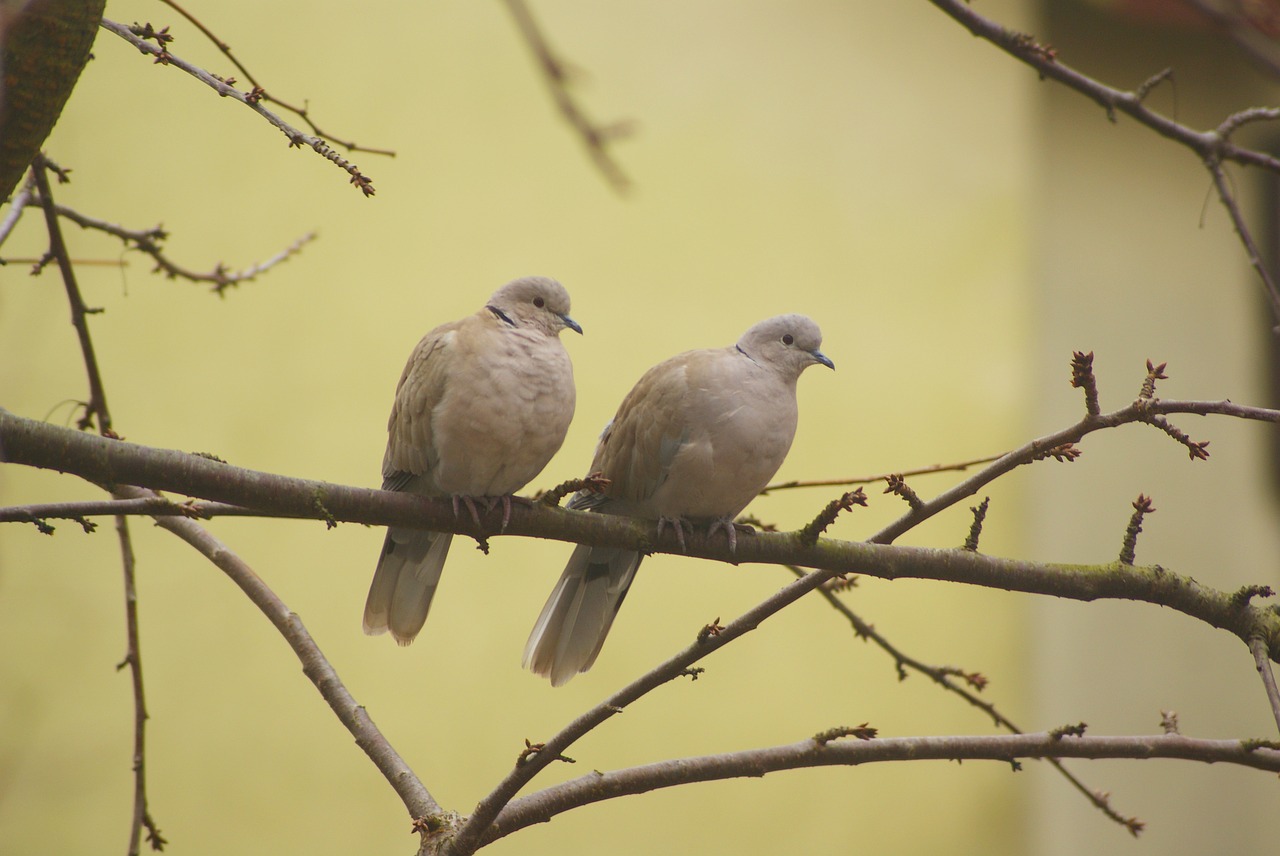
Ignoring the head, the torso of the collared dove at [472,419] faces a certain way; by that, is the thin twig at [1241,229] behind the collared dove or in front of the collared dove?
in front

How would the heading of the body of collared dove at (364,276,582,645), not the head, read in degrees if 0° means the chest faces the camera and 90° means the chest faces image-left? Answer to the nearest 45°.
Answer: approximately 315°
